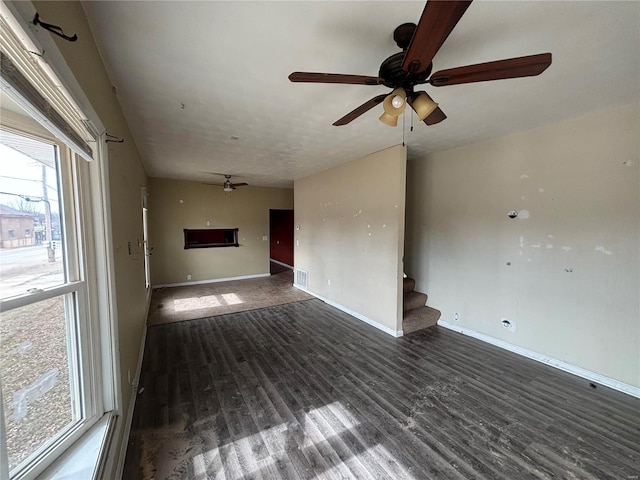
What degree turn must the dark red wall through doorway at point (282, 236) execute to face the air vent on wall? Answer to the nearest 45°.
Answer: approximately 45° to its left

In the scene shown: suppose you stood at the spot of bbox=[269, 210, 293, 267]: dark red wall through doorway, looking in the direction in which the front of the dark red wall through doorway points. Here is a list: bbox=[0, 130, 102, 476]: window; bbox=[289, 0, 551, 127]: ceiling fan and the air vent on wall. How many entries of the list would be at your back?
0

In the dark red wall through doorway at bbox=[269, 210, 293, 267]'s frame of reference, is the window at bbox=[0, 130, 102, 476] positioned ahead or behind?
ahead

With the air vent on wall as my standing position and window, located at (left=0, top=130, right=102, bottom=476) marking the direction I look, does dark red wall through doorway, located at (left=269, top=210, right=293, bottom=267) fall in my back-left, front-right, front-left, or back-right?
back-right

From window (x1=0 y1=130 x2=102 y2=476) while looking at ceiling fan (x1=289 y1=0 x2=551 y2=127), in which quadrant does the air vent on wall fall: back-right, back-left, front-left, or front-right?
front-left

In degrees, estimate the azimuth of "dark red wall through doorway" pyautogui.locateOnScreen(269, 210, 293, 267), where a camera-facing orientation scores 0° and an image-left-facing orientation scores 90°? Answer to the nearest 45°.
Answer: approximately 45°
